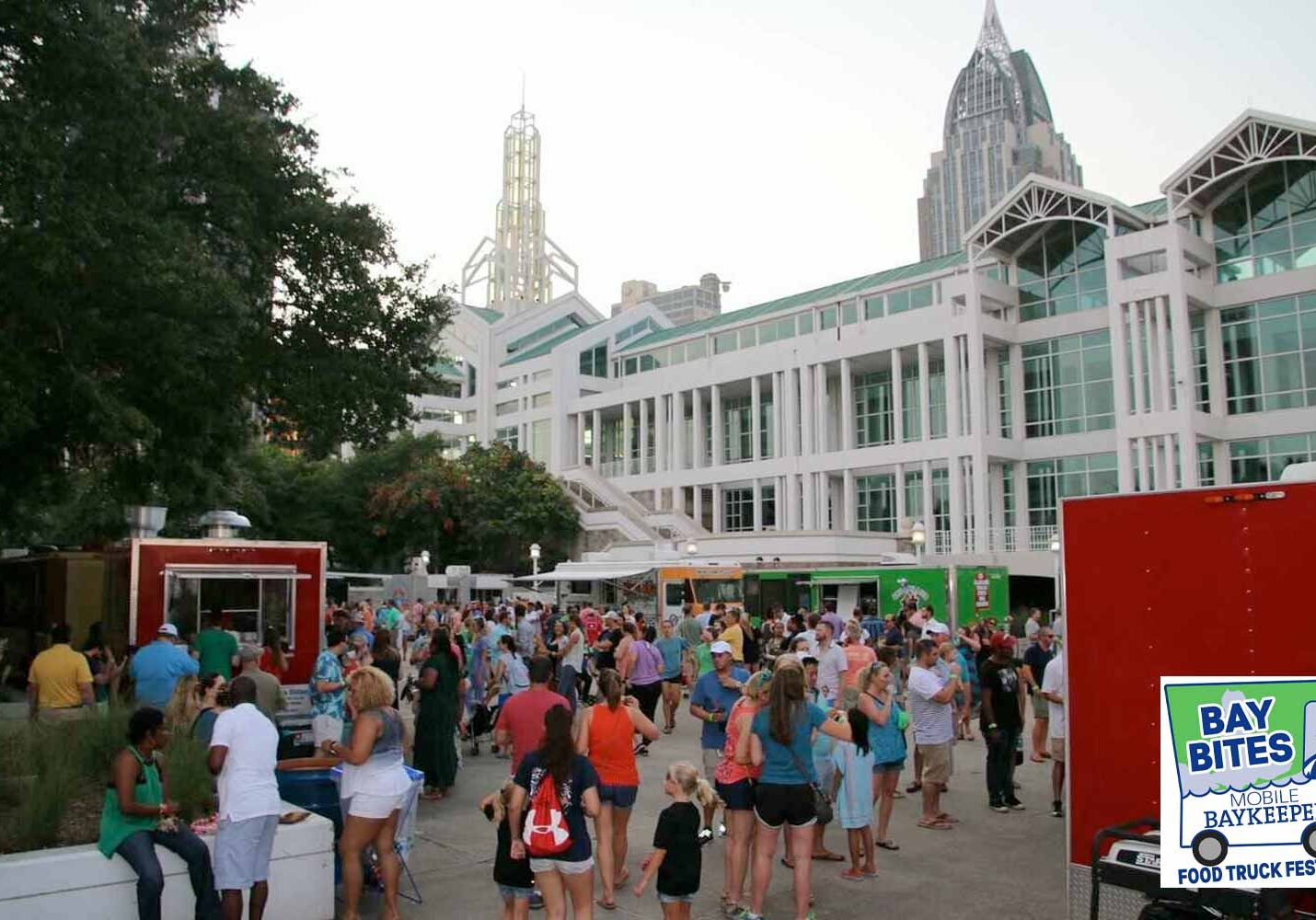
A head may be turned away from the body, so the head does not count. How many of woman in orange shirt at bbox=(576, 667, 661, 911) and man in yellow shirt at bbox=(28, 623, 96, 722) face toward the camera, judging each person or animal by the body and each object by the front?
0

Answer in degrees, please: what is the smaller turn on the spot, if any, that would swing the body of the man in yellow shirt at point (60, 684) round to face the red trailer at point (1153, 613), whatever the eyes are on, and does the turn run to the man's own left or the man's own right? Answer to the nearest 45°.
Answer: approximately 135° to the man's own right

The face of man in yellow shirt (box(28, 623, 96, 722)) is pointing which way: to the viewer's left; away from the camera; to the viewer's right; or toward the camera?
away from the camera

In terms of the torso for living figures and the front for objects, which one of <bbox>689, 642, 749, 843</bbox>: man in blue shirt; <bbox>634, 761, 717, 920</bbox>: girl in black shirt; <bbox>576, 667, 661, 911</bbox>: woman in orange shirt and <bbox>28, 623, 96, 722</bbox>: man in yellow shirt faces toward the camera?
the man in blue shirt

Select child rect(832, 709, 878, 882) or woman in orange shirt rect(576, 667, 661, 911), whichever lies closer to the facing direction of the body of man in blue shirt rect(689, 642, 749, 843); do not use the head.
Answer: the woman in orange shirt

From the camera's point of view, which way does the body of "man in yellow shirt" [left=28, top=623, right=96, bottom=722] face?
away from the camera

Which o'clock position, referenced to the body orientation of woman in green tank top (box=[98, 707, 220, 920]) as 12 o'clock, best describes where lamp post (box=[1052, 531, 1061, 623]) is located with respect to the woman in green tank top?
The lamp post is roughly at 10 o'clock from the woman in green tank top.

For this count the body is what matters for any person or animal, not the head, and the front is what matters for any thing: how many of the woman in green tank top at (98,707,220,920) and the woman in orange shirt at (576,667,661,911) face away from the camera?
1

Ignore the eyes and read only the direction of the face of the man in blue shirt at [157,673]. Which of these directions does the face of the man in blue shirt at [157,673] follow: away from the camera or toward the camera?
away from the camera

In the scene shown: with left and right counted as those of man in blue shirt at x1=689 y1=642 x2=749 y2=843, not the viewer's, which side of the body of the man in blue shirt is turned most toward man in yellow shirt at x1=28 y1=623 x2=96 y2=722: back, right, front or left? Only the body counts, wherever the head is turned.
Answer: right

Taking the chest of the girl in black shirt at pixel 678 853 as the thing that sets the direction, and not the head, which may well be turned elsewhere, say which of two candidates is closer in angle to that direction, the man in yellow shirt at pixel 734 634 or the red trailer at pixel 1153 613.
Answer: the man in yellow shirt

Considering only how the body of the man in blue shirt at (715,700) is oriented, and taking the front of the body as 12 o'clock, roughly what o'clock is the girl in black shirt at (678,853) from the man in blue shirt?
The girl in black shirt is roughly at 12 o'clock from the man in blue shirt.

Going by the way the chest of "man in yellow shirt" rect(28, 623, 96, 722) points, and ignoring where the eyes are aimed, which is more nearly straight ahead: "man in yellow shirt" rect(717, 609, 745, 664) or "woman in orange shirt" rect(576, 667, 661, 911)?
the man in yellow shirt

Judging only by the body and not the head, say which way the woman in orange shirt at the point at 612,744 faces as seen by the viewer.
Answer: away from the camera

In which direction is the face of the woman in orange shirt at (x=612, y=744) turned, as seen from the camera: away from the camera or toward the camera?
away from the camera

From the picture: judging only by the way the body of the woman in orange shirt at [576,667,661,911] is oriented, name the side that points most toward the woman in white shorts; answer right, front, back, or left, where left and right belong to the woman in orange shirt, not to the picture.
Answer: left

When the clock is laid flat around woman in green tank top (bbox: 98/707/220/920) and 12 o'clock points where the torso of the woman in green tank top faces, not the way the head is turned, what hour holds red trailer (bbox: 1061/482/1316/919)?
The red trailer is roughly at 11 o'clock from the woman in green tank top.

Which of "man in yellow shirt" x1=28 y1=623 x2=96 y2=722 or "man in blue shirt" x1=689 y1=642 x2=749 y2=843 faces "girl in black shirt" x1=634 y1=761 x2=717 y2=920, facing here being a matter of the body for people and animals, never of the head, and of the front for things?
the man in blue shirt
